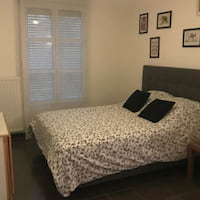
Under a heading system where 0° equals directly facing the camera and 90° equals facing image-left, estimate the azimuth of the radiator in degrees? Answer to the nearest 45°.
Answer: approximately 0°

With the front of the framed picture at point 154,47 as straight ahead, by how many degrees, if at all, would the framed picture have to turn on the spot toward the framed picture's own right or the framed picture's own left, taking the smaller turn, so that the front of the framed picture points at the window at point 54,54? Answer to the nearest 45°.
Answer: approximately 45° to the framed picture's own right

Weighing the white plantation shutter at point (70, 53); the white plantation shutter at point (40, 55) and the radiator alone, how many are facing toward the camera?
3

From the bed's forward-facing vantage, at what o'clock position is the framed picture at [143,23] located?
The framed picture is roughly at 5 o'clock from the bed.

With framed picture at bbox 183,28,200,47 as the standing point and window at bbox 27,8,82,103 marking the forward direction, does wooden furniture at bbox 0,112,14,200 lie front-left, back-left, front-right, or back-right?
front-left

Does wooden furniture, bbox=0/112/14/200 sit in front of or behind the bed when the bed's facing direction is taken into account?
in front

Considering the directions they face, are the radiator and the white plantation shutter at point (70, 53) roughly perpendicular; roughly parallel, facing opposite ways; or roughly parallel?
roughly parallel

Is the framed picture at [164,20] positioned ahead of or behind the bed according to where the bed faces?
behind

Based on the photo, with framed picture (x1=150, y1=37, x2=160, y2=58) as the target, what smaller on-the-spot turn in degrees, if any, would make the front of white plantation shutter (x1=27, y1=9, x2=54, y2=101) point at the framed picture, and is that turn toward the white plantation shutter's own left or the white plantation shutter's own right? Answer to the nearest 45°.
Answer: approximately 90° to the white plantation shutter's own left

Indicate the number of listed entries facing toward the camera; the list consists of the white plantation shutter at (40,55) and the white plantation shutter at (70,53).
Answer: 2

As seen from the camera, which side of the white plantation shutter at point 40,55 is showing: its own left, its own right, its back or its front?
front

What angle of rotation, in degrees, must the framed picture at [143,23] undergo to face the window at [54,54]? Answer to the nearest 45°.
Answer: approximately 45° to its right

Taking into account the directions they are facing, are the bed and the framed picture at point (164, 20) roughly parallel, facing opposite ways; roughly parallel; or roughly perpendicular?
roughly parallel
